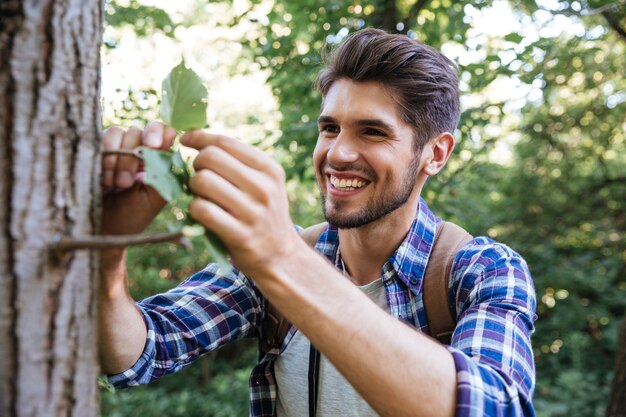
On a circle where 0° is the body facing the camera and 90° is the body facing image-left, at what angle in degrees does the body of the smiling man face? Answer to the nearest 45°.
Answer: approximately 45°

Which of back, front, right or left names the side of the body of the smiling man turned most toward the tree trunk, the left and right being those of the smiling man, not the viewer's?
front
